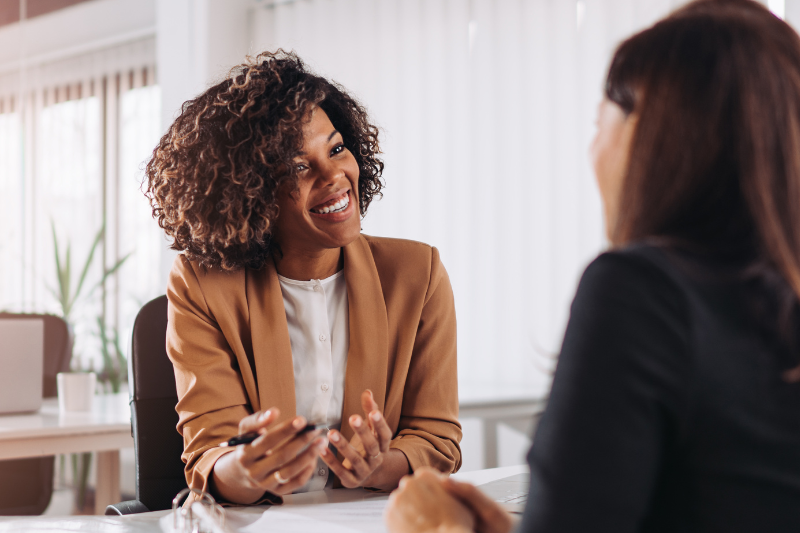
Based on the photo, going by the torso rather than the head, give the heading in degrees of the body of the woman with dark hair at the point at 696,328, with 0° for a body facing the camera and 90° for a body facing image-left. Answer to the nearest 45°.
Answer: approximately 135°

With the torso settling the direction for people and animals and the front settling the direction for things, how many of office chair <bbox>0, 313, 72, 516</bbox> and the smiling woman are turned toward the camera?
2

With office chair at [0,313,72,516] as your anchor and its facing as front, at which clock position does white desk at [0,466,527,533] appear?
The white desk is roughly at 12 o'clock from the office chair.

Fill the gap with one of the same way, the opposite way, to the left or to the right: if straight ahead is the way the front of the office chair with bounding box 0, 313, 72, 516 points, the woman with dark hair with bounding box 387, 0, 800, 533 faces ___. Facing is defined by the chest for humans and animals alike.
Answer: the opposite way

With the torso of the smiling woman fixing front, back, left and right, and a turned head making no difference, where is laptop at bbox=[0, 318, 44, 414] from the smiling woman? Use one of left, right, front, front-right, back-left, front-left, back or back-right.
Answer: back-right

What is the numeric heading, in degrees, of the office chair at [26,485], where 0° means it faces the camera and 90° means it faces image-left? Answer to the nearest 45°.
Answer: approximately 0°
